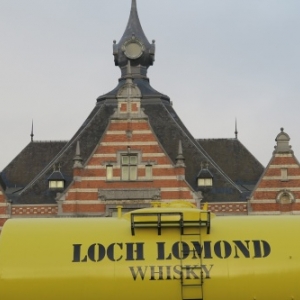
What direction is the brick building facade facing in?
toward the camera
